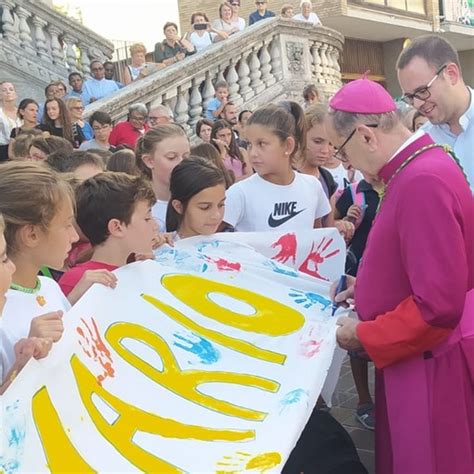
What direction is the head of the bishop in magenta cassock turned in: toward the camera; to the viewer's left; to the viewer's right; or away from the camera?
to the viewer's left

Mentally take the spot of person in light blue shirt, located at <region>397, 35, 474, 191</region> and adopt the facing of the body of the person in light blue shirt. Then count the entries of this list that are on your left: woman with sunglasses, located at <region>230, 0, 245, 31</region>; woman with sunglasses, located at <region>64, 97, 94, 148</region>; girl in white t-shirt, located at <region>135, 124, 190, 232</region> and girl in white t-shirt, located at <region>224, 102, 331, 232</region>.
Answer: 0

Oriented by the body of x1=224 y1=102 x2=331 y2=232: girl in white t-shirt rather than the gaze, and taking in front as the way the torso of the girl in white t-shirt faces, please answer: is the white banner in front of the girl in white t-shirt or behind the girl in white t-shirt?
in front

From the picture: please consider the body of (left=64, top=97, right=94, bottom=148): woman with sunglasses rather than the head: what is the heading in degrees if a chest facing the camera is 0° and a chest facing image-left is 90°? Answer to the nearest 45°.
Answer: approximately 315°

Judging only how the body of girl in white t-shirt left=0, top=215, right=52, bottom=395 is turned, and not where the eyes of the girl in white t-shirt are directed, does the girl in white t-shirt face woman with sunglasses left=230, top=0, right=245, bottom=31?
no

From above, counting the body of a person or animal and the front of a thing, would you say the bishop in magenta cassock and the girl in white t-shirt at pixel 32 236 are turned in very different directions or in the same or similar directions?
very different directions

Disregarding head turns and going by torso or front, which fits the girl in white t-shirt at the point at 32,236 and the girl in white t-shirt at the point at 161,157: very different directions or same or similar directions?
same or similar directions

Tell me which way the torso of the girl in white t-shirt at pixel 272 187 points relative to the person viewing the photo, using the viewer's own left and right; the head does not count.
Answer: facing the viewer

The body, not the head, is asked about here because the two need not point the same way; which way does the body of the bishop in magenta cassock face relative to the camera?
to the viewer's left

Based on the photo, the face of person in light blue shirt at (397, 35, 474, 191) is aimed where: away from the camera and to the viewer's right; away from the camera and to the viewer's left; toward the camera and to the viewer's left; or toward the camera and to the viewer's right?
toward the camera and to the viewer's left

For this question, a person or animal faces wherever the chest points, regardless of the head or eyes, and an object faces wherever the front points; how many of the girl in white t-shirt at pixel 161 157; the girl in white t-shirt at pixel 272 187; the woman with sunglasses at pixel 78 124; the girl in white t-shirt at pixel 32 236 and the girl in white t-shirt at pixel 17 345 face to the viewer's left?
0

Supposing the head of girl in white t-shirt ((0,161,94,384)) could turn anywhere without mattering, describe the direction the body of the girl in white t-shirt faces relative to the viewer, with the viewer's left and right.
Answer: facing the viewer and to the right of the viewer

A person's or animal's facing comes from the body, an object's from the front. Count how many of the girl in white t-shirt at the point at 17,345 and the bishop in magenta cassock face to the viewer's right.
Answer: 1

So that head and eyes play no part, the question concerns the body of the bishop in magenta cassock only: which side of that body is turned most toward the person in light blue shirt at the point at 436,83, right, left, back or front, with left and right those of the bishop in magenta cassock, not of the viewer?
right

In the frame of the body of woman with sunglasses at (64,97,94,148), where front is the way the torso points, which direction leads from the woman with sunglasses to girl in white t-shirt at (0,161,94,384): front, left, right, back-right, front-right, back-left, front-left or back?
front-right

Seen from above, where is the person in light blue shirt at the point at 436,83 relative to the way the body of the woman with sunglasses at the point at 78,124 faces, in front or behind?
in front

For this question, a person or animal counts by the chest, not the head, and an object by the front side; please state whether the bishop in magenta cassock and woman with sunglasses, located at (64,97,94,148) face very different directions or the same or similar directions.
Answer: very different directions

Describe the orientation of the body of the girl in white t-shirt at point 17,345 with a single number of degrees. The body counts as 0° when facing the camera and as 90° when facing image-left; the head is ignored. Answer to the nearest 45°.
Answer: approximately 270°

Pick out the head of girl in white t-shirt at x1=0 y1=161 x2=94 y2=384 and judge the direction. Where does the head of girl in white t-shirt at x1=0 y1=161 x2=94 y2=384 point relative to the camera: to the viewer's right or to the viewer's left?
to the viewer's right

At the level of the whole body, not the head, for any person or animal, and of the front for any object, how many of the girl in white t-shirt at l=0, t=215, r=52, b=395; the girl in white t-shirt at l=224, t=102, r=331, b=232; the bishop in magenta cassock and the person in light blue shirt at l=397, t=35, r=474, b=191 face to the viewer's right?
1
